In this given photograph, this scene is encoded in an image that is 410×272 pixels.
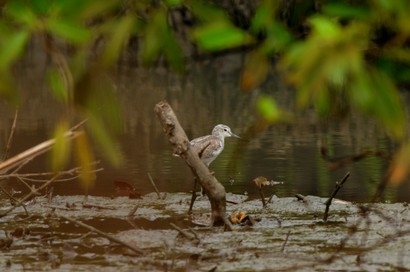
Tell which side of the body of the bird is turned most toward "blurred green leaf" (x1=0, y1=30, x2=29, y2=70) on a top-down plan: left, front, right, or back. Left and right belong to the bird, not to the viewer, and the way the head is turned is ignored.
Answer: right

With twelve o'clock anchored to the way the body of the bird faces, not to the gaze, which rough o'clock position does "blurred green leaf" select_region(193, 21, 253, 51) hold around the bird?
The blurred green leaf is roughly at 3 o'clock from the bird.

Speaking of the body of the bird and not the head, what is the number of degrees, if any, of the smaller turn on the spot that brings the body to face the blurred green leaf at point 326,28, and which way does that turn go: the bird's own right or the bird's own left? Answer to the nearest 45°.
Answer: approximately 90° to the bird's own right

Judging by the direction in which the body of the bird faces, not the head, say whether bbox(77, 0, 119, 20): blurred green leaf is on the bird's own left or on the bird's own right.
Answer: on the bird's own right

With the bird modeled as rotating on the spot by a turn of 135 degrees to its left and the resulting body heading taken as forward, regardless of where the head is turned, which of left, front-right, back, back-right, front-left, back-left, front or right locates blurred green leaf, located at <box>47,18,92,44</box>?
back-left

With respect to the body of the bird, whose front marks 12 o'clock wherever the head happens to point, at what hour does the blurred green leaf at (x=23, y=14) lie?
The blurred green leaf is roughly at 3 o'clock from the bird.

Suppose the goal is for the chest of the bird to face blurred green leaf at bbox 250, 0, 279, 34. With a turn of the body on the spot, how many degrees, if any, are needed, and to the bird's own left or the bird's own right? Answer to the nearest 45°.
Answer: approximately 90° to the bird's own right

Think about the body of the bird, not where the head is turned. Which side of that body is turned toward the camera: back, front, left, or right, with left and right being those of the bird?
right
